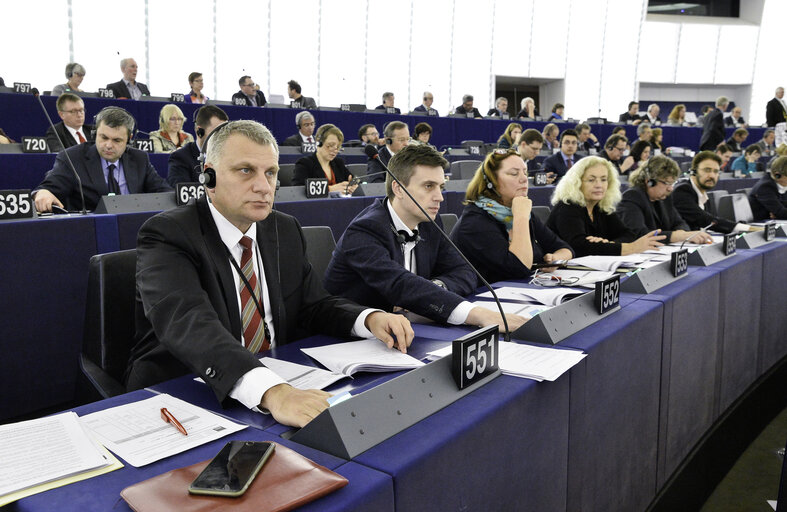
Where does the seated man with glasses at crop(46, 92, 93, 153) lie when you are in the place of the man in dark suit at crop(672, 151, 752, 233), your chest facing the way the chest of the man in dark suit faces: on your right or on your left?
on your right

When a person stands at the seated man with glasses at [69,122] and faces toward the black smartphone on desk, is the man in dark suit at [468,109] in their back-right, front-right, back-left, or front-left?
back-left

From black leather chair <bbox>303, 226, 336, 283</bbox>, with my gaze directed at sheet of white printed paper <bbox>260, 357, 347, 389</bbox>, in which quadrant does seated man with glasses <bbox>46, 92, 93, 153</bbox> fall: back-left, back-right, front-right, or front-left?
back-right
